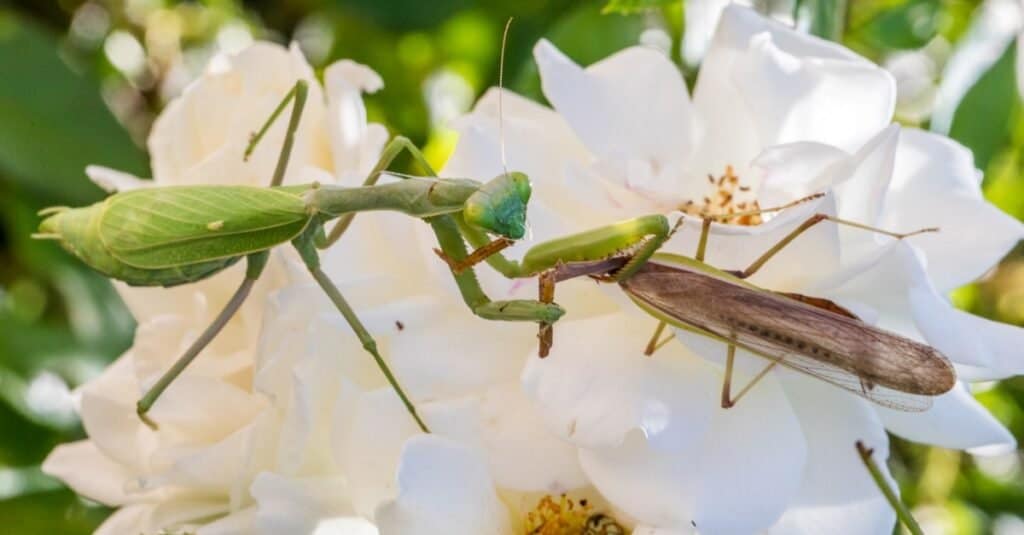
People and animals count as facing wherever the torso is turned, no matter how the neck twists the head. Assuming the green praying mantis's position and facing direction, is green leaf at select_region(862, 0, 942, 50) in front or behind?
in front

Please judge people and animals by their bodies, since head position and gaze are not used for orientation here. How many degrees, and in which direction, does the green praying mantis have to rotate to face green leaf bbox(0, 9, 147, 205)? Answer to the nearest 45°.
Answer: approximately 135° to its left

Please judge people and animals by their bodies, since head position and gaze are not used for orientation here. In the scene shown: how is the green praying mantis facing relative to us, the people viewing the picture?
facing to the right of the viewer

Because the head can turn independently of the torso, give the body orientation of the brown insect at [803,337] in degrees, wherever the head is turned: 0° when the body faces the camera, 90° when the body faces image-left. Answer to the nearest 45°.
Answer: approximately 90°

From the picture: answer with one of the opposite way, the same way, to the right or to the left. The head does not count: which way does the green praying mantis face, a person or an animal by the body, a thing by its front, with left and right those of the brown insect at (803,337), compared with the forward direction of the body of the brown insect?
the opposite way

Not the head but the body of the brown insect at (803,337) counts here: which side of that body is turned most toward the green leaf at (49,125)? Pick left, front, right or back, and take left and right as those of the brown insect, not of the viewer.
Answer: front
